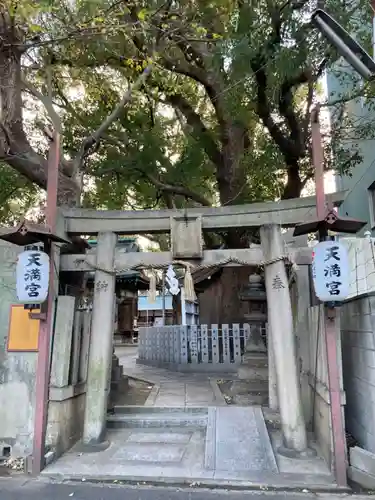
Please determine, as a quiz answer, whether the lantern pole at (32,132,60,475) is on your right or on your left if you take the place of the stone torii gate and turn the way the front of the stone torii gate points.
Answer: on your right

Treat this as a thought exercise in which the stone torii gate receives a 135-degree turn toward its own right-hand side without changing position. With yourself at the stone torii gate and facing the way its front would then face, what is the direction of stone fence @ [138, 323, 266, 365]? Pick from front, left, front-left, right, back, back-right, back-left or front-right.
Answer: front-right

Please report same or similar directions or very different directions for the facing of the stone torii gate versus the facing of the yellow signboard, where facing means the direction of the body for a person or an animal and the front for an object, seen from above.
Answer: same or similar directions

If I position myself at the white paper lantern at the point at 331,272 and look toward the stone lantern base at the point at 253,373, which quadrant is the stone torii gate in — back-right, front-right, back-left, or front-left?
front-left

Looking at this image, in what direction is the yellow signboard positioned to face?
toward the camera

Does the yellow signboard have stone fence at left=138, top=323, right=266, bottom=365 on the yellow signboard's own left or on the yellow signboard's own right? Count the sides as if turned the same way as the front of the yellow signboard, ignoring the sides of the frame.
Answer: on the yellow signboard's own left

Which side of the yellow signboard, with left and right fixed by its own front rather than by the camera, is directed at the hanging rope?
left

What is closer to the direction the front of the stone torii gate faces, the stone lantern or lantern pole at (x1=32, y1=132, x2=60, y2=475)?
the lantern pole

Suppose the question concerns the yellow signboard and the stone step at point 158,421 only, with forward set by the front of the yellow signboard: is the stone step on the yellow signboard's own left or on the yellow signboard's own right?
on the yellow signboard's own left

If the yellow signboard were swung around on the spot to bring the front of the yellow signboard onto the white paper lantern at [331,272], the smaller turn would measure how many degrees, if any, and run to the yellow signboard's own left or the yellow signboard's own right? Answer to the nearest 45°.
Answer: approximately 45° to the yellow signboard's own left

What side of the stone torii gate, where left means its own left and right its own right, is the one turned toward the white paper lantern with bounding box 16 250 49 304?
right

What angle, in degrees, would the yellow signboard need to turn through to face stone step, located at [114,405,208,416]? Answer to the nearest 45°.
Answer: approximately 90° to its left

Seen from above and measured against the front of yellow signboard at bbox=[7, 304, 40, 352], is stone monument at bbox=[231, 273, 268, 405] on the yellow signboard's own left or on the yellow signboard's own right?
on the yellow signboard's own left
